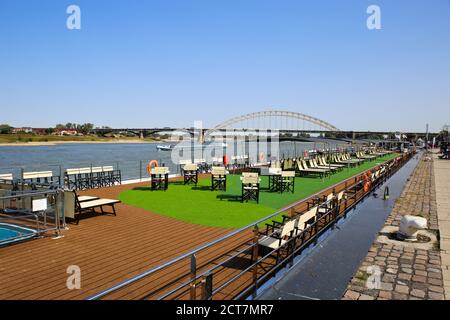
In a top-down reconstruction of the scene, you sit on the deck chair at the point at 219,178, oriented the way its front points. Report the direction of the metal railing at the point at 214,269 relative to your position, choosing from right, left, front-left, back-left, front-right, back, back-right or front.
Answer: back

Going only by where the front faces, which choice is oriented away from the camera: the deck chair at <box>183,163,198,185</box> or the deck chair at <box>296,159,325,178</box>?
the deck chair at <box>183,163,198,185</box>

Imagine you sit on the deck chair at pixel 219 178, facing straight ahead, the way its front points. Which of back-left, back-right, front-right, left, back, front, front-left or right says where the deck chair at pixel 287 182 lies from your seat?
right

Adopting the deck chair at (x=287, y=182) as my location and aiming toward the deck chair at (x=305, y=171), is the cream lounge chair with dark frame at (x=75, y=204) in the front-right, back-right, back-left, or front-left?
back-left

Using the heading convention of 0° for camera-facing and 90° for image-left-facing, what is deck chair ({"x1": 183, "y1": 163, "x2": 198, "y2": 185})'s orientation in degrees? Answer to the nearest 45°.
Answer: approximately 180°

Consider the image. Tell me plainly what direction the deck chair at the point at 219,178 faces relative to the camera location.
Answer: facing away from the viewer

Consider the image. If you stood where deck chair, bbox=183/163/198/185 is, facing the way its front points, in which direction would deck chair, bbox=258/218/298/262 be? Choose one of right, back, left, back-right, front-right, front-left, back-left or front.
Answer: back

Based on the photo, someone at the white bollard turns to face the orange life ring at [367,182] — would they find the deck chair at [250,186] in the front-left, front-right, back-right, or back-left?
front-left
